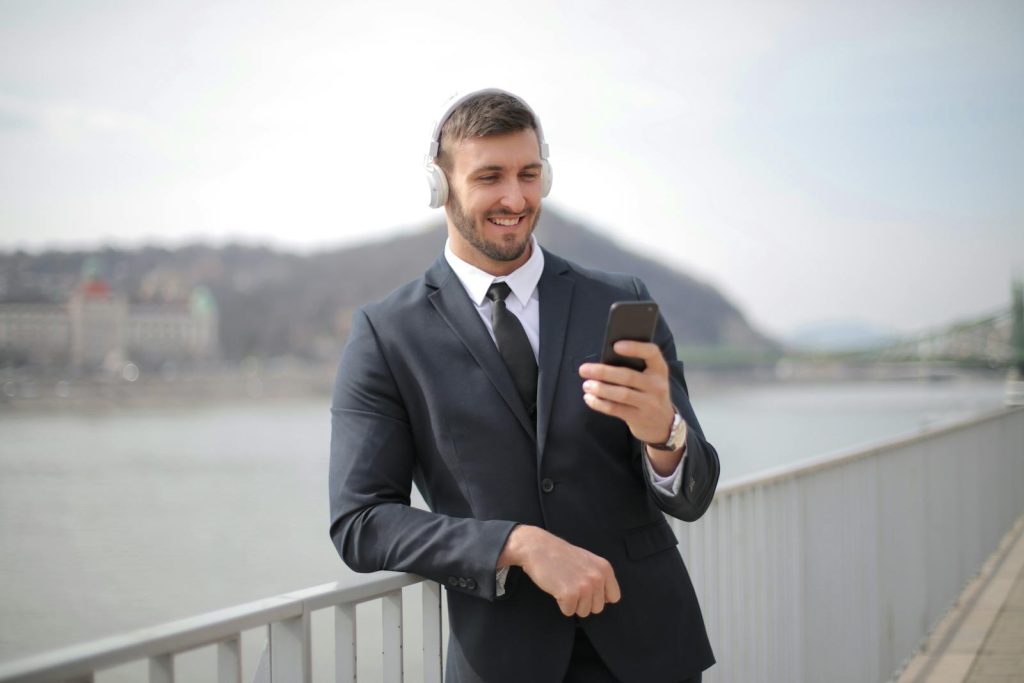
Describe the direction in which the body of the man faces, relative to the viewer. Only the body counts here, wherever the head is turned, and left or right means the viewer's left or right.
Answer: facing the viewer

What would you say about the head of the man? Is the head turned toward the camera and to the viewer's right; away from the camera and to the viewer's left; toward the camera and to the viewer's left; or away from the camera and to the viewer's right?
toward the camera and to the viewer's right

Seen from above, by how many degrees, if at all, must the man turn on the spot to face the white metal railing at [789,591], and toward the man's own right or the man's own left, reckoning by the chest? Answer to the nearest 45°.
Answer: approximately 135° to the man's own left
